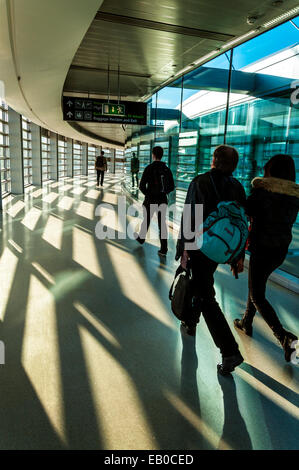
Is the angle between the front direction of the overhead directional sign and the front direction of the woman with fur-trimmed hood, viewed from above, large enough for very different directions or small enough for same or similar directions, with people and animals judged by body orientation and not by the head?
very different directions

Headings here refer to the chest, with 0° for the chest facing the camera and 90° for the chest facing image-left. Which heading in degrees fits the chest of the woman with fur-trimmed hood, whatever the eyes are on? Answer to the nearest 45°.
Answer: approximately 135°

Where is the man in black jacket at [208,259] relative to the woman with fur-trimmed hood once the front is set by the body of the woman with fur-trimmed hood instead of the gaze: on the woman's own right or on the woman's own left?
on the woman's own left

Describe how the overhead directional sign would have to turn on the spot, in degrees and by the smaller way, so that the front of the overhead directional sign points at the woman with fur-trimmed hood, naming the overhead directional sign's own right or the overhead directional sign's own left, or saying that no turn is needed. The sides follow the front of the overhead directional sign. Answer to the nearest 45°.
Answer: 0° — it already faces them

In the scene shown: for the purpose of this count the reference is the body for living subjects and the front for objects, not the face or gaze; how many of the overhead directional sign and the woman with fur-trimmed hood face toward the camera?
1

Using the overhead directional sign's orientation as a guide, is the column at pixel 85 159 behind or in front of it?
behind

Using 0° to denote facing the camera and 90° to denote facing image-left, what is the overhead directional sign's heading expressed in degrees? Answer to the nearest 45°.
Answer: approximately 0°
